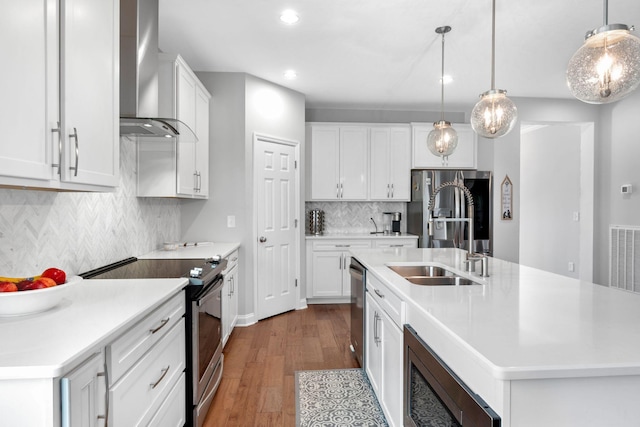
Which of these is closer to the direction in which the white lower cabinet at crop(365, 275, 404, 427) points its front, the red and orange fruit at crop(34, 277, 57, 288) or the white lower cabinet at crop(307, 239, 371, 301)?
the red and orange fruit

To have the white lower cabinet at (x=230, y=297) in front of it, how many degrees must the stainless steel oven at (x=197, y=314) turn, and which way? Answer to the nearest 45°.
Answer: approximately 90° to its left

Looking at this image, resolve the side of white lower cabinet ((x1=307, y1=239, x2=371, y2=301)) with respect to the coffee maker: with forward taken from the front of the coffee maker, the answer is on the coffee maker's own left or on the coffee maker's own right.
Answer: on the coffee maker's own right

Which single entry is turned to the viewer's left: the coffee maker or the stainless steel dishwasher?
the stainless steel dishwasher

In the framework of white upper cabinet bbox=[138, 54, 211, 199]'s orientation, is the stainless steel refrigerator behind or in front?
in front

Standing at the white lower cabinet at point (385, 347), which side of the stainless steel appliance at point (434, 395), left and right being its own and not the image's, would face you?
right

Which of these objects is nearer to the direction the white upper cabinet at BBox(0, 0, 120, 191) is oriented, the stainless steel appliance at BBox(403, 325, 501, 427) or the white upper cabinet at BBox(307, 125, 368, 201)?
the stainless steel appliance

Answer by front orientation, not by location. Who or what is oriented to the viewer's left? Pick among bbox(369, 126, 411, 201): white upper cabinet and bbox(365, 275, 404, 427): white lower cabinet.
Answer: the white lower cabinet

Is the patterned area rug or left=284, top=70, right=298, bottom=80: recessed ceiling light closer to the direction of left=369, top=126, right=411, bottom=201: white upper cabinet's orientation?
the patterned area rug

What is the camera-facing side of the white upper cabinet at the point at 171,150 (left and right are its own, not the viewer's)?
right

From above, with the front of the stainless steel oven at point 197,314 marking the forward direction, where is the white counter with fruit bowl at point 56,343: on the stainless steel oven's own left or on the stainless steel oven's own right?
on the stainless steel oven's own right

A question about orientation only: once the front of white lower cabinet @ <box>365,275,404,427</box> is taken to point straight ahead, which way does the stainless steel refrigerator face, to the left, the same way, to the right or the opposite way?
to the left

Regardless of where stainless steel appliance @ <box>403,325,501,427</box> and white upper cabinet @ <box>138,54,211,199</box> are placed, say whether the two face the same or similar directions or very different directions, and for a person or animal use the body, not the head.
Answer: very different directions
